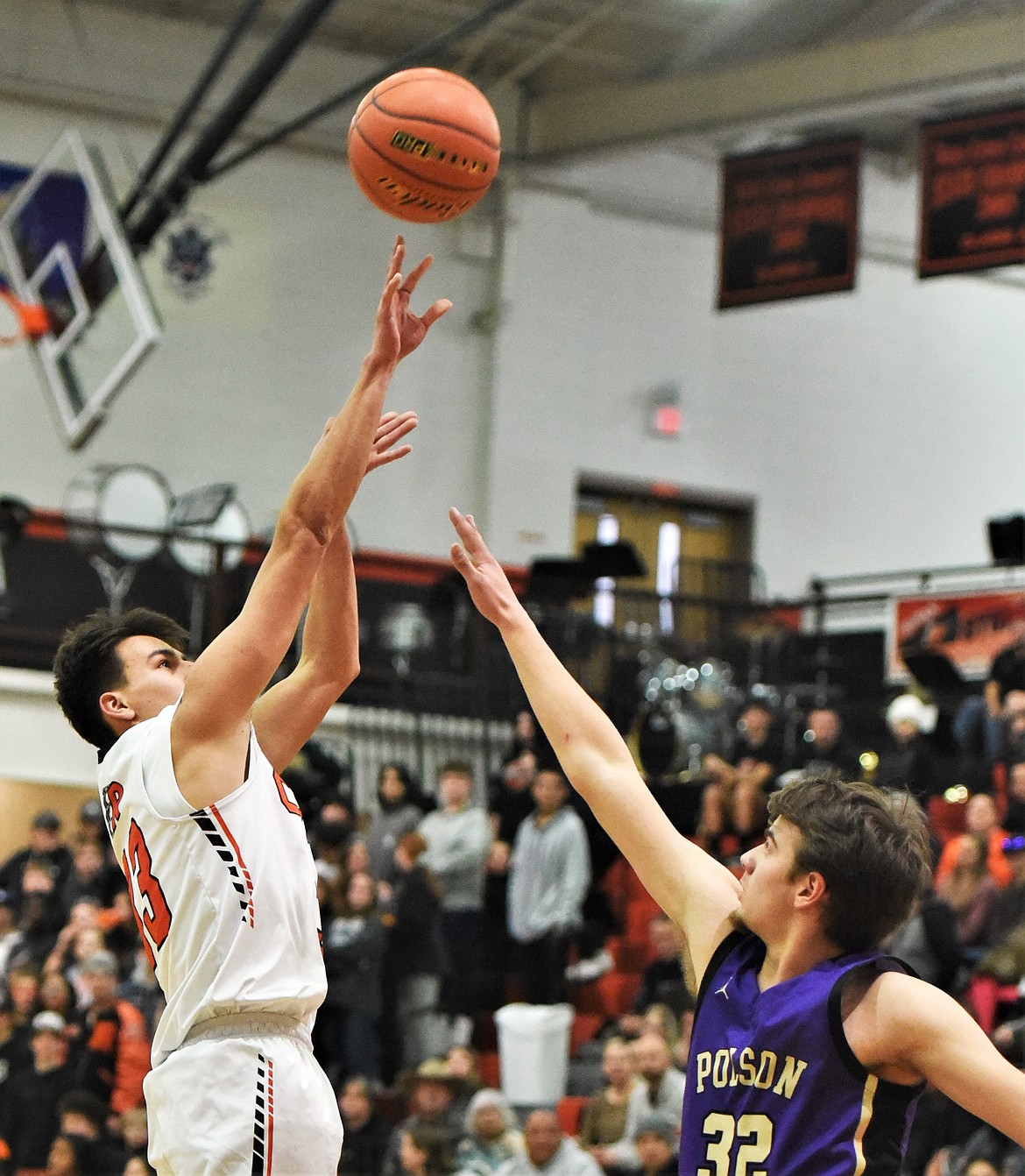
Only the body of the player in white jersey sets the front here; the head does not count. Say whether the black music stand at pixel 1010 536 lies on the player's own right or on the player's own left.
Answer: on the player's own left

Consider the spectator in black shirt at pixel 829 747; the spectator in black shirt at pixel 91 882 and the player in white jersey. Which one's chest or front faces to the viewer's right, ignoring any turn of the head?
the player in white jersey

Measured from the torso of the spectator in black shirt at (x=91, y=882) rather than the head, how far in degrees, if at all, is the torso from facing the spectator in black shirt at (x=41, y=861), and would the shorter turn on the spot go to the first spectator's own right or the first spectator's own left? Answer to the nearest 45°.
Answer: approximately 135° to the first spectator's own right

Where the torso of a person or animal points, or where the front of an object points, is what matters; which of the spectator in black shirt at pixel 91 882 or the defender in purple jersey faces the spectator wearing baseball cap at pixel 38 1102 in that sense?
the spectator in black shirt

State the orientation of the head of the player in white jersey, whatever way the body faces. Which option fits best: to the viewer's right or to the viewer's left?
to the viewer's right

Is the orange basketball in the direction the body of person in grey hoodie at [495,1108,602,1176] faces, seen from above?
yes

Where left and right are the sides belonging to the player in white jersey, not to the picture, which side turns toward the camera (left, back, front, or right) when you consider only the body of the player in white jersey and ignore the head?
right

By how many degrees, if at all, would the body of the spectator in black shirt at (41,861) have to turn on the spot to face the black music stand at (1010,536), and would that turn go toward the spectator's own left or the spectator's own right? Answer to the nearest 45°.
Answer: approximately 90° to the spectator's own left
